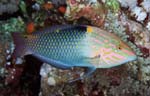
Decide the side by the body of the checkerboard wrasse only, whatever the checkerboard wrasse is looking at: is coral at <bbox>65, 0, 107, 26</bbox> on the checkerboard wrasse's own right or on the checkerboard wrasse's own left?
on the checkerboard wrasse's own left

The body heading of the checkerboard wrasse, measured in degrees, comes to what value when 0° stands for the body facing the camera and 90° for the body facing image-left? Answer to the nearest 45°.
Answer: approximately 270°
